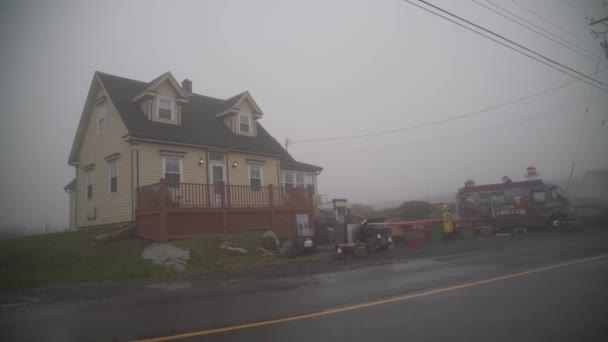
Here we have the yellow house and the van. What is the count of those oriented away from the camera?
0

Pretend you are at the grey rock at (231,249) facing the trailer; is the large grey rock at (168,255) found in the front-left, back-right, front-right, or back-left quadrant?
back-right

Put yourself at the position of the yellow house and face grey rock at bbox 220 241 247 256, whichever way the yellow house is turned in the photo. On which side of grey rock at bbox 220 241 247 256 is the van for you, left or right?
left

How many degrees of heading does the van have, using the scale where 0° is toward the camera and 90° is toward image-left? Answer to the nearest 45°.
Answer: approximately 270°

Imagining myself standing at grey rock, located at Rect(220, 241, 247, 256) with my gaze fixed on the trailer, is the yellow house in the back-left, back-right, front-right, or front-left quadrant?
back-left

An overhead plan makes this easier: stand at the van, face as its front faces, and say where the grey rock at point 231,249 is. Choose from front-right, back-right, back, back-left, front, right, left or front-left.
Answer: back-right

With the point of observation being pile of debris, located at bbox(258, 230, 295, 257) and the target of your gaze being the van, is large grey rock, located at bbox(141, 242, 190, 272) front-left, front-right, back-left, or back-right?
back-right

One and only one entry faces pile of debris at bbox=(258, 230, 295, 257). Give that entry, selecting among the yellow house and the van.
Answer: the yellow house

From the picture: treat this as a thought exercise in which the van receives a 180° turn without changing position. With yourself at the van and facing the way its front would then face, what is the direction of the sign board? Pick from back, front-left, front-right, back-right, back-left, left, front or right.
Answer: front-left

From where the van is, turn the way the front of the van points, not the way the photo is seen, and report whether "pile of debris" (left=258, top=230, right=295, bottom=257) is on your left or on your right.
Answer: on your right

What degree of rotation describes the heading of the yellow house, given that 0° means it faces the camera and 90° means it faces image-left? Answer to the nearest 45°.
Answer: approximately 315°
